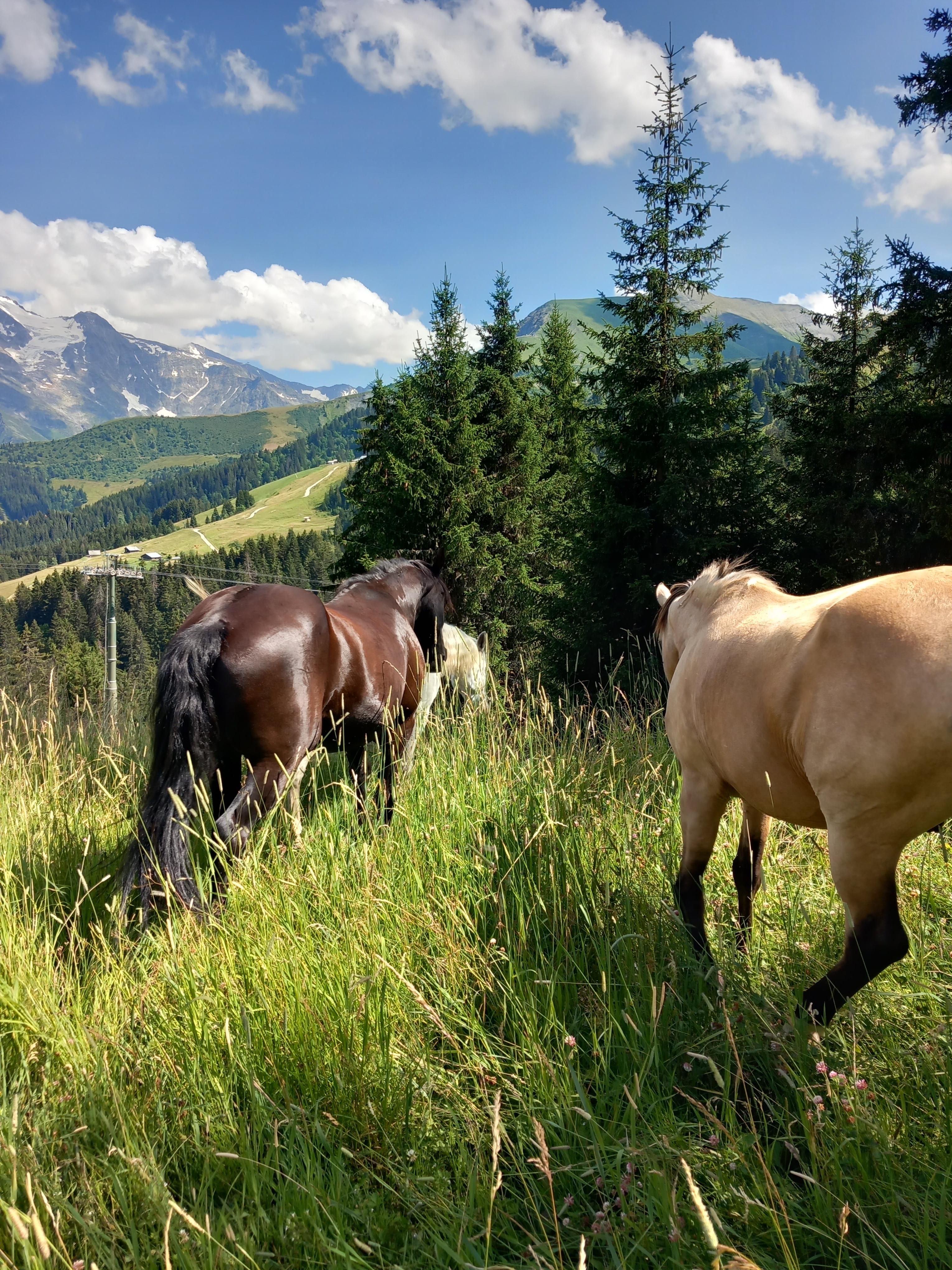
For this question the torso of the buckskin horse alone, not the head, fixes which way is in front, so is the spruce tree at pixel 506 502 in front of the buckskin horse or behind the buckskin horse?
in front

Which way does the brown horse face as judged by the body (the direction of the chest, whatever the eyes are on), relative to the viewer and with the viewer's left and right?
facing away from the viewer and to the right of the viewer

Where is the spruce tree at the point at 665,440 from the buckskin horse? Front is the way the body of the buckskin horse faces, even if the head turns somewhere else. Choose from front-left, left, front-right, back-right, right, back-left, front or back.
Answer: front-right

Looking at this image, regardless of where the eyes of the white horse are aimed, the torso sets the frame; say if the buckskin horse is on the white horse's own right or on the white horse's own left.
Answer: on the white horse's own right

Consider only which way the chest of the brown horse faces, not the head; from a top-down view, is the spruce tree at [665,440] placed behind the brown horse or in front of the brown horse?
in front

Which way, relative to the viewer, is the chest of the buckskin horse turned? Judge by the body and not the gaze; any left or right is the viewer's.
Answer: facing away from the viewer and to the left of the viewer

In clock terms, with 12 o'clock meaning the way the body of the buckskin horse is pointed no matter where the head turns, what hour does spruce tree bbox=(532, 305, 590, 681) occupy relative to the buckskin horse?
The spruce tree is roughly at 1 o'clock from the buckskin horse.

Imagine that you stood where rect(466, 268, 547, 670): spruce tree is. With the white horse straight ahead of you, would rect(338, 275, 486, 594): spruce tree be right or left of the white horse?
right
